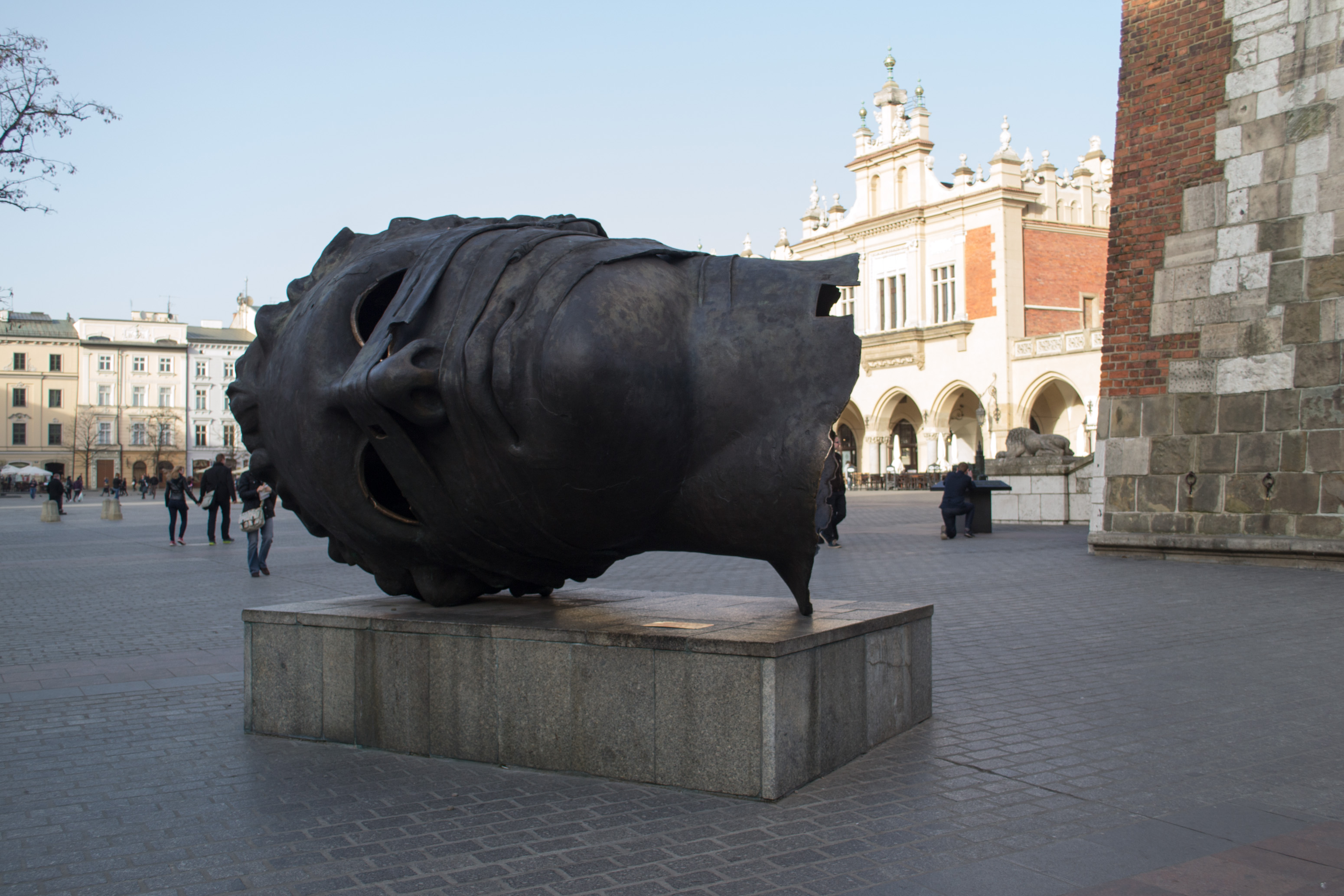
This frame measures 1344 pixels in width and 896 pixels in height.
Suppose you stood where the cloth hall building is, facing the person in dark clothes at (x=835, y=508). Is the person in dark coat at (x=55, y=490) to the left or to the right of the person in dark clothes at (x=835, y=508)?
right

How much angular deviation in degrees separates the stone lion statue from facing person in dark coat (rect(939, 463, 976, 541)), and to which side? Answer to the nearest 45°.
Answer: approximately 90° to its left

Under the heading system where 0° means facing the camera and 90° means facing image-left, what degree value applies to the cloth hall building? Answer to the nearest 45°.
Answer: approximately 45°

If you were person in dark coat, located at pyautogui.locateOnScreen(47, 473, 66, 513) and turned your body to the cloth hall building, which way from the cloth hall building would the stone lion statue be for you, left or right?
right

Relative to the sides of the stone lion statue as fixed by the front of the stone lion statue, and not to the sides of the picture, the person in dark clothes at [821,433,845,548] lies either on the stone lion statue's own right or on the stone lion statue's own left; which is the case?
on the stone lion statue's own left

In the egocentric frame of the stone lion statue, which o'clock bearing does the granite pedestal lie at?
The granite pedestal is roughly at 9 o'clock from the stone lion statue.

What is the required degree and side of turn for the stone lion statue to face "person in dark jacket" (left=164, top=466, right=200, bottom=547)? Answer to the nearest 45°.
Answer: approximately 45° to its left

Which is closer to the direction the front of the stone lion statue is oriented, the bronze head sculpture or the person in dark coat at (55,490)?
the person in dark coat

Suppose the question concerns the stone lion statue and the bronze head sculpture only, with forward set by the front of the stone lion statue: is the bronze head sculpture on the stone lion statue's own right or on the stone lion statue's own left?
on the stone lion statue's own left

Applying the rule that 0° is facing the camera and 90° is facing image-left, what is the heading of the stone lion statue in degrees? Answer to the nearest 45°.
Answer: approximately 90°

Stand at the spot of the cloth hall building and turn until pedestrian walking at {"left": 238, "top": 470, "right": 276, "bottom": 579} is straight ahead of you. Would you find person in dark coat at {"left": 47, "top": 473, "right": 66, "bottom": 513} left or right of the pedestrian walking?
right
